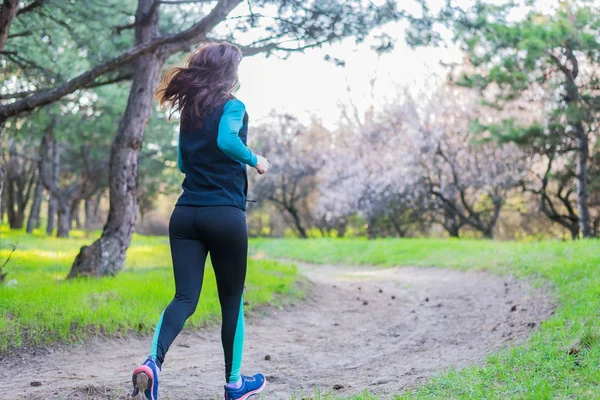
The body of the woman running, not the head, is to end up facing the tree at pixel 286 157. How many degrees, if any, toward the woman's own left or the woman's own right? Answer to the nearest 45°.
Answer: approximately 45° to the woman's own left

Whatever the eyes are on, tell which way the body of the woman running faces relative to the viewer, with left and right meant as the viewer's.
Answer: facing away from the viewer and to the right of the viewer

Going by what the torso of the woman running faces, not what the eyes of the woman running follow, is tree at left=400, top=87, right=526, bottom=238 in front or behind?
in front

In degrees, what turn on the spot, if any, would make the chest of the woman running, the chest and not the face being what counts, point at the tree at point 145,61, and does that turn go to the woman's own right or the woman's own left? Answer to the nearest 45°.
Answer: approximately 45° to the woman's own left

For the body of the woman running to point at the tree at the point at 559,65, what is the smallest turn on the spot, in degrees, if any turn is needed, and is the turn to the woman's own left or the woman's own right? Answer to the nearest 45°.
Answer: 0° — they already face it

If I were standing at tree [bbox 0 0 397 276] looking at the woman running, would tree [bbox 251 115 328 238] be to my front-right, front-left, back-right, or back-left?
back-left
